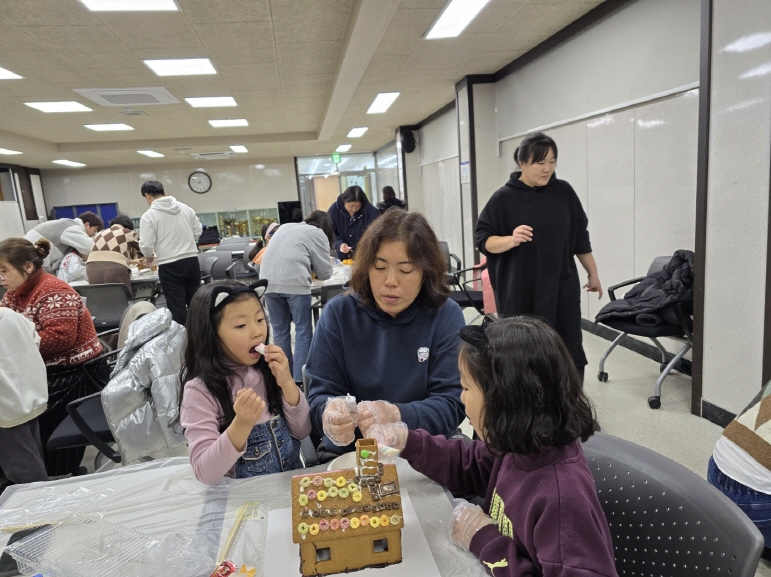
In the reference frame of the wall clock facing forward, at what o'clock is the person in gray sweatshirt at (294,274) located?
The person in gray sweatshirt is roughly at 12 o'clock from the wall clock.

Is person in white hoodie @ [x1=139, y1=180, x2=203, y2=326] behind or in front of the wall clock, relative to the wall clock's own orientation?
in front

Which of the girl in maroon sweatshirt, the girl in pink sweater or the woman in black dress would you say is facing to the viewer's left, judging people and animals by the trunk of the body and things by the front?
the girl in maroon sweatshirt

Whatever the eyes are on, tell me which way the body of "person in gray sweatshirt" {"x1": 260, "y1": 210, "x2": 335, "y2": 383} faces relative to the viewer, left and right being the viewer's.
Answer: facing away from the viewer and to the right of the viewer

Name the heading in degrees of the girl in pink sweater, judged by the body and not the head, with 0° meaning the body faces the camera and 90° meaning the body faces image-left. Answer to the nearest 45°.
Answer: approximately 315°

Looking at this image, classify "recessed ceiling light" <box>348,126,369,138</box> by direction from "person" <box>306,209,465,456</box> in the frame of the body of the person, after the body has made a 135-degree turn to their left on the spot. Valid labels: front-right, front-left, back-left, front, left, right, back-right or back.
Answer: front-left

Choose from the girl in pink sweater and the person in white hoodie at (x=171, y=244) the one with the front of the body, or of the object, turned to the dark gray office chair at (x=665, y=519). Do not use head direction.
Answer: the girl in pink sweater

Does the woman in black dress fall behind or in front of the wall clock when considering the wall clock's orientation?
in front

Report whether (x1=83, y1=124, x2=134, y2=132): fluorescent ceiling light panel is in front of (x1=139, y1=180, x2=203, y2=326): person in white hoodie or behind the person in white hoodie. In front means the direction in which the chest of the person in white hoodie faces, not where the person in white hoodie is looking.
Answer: in front

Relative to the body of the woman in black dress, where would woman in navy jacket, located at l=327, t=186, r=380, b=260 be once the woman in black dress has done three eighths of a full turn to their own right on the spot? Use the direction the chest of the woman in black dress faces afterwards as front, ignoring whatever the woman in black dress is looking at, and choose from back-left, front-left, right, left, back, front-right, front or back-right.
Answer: front-right

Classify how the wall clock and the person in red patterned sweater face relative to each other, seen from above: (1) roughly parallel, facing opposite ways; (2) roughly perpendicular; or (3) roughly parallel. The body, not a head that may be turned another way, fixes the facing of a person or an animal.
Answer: roughly perpendicular

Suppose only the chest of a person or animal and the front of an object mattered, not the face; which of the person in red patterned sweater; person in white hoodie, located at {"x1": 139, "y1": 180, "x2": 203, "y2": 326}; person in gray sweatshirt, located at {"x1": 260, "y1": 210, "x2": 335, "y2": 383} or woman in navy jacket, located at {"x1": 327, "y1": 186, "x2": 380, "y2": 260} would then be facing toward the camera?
the woman in navy jacket

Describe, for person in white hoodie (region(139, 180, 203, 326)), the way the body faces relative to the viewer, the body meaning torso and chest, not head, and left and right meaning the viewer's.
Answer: facing away from the viewer and to the left of the viewer

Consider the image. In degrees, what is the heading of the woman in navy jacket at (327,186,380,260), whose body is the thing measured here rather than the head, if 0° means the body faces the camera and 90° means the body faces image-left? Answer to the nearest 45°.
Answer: approximately 0°
